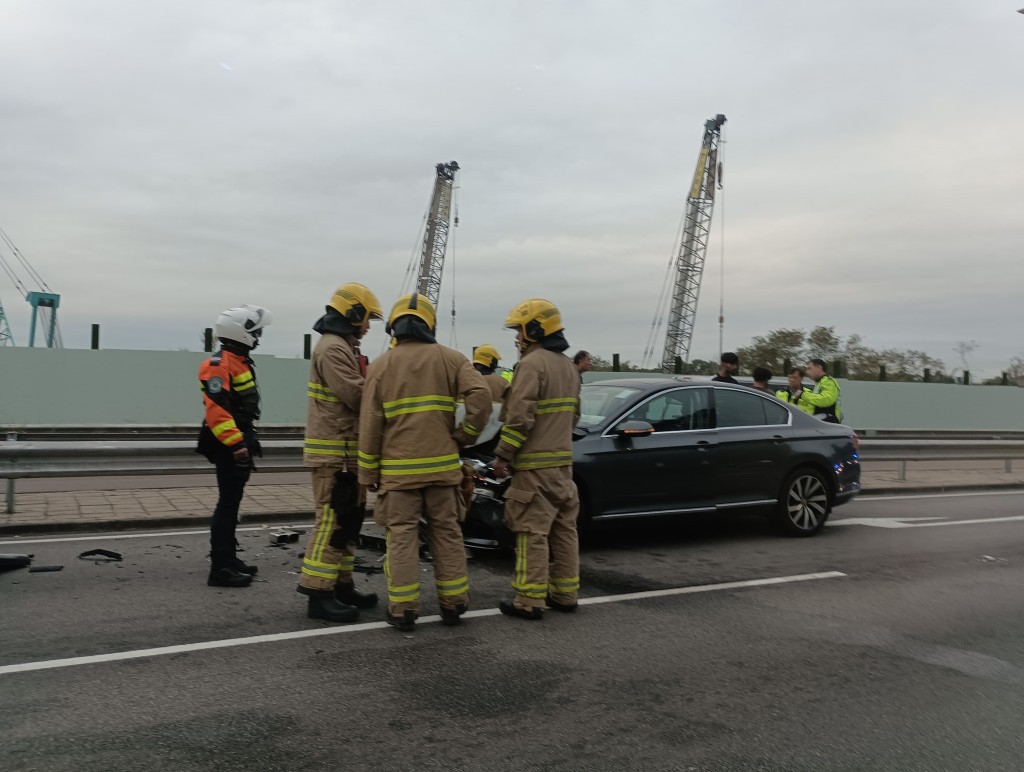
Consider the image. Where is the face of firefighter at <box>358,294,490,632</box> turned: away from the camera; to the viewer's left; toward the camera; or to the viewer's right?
away from the camera

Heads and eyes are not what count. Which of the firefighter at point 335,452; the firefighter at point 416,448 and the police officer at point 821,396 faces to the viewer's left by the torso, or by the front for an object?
the police officer

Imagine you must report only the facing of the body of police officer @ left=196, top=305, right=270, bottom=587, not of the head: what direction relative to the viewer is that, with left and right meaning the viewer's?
facing to the right of the viewer

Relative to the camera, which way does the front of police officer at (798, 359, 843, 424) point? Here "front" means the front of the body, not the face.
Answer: to the viewer's left

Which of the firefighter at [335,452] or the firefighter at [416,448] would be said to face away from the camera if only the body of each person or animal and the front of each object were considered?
the firefighter at [416,448]

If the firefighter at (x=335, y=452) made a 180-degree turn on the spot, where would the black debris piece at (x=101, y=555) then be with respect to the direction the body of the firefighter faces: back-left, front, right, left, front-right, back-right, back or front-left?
front-right

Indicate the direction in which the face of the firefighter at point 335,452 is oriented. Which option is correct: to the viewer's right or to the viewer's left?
to the viewer's right

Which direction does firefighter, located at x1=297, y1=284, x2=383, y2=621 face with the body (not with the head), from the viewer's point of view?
to the viewer's right

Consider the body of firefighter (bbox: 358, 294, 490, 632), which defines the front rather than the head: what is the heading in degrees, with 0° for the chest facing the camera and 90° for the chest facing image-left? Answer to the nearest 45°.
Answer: approximately 180°
